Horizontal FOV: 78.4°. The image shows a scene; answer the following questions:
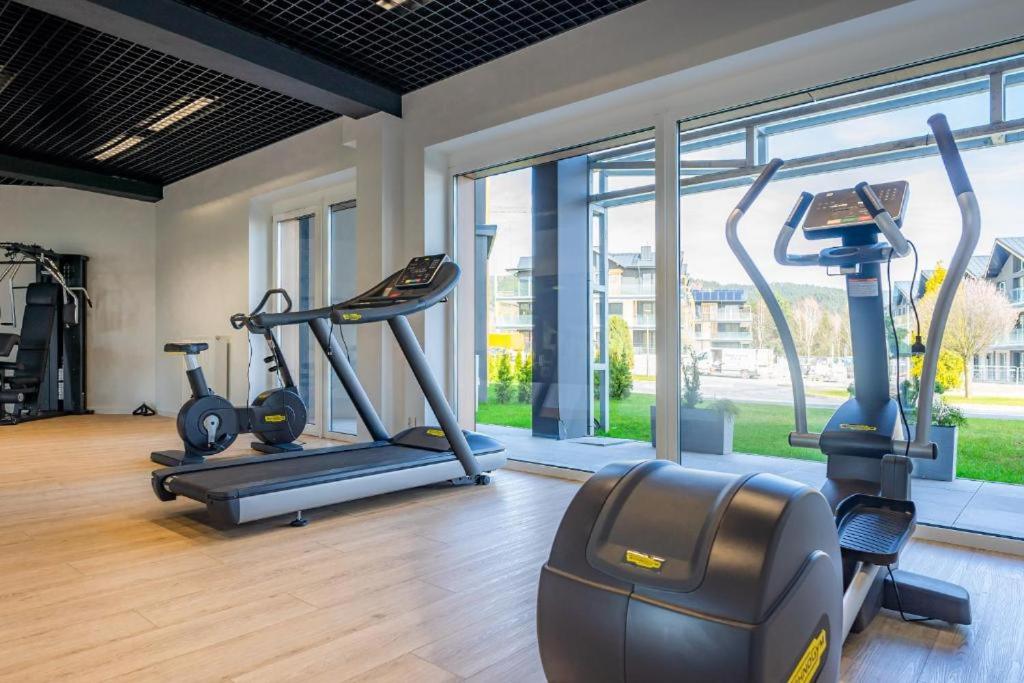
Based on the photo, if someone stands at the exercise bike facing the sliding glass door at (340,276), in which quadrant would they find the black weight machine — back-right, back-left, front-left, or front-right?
front-left

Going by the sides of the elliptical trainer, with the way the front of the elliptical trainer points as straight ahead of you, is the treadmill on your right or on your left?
on your left

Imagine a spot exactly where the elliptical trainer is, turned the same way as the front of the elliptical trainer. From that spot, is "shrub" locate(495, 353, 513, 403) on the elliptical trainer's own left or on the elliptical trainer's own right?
on the elliptical trainer's own left

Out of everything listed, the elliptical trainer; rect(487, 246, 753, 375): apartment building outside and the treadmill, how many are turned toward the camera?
1

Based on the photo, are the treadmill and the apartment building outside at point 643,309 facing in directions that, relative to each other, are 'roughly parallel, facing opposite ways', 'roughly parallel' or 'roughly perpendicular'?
roughly parallel, facing opposite ways

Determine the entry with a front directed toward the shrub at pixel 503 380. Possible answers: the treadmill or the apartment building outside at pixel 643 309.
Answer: the treadmill

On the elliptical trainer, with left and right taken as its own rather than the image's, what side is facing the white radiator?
left

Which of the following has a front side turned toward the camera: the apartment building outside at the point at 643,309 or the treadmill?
the apartment building outside

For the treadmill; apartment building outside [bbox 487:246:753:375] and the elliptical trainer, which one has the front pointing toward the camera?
the apartment building outside

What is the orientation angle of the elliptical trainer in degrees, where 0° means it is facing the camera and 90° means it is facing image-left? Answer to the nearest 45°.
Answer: approximately 225°

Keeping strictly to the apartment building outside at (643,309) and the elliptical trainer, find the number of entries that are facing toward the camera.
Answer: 1

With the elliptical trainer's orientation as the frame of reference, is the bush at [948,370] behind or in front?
in front

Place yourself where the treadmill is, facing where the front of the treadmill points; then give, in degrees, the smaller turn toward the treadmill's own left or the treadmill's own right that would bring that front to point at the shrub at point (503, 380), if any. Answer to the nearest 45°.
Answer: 0° — it already faces it

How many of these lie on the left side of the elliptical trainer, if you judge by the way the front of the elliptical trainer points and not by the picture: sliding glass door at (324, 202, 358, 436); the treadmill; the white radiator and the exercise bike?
4

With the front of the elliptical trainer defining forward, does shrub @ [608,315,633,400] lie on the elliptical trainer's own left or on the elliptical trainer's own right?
on the elliptical trainer's own left

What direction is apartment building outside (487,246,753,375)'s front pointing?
toward the camera

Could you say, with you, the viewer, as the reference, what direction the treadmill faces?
facing away from the viewer and to the right of the viewer

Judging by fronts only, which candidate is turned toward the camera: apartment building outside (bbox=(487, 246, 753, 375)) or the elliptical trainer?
the apartment building outside
